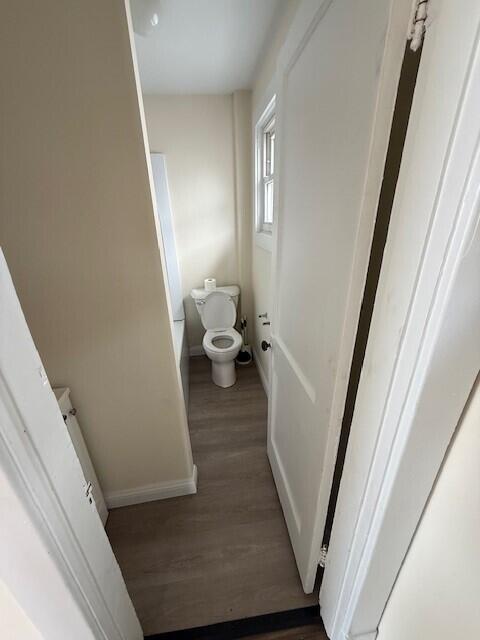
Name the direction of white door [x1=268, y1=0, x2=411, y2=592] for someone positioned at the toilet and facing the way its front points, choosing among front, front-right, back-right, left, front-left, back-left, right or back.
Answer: front

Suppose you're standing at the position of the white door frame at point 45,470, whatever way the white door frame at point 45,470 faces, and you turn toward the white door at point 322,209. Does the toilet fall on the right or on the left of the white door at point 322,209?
left

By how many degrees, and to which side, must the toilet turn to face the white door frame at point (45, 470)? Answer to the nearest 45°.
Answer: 0° — it already faces it

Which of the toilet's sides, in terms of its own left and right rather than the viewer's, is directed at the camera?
front

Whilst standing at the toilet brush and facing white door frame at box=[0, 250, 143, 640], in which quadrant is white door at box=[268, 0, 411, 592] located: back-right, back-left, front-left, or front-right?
front-left
